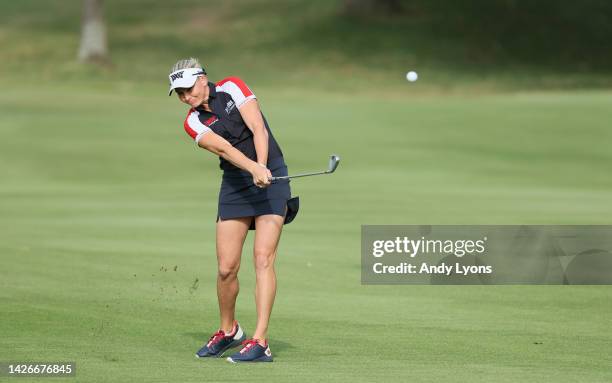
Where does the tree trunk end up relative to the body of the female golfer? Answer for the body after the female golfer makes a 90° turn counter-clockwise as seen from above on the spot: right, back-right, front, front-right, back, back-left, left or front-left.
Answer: back-left

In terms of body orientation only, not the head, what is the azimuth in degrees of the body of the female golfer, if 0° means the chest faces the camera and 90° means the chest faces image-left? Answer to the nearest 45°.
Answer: approximately 45°
